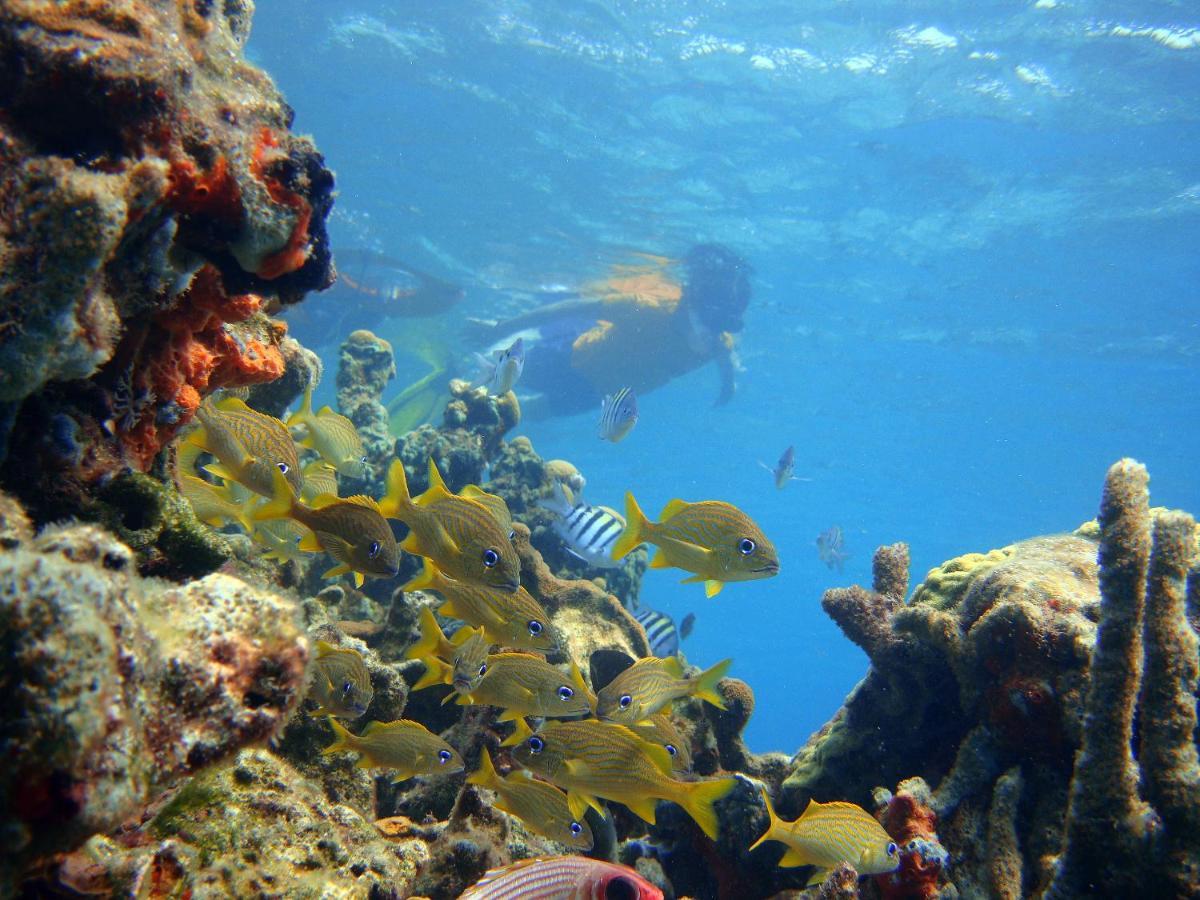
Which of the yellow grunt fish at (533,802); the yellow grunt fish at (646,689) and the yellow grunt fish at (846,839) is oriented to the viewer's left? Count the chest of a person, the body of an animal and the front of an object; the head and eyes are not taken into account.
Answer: the yellow grunt fish at (646,689)

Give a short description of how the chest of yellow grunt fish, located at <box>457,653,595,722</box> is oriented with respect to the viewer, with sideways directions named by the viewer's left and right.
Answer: facing to the right of the viewer

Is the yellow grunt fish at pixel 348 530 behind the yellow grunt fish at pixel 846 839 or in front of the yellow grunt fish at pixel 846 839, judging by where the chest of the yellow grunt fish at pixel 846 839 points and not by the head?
behind

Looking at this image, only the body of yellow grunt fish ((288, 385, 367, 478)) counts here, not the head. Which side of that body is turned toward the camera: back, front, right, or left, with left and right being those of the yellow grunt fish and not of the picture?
right

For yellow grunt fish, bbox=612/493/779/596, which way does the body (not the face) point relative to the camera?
to the viewer's right

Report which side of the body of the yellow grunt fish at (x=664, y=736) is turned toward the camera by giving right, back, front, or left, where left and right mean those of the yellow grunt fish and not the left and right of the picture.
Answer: right

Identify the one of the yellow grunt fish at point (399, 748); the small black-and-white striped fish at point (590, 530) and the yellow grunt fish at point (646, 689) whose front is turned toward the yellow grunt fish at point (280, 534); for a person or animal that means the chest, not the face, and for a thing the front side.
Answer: the yellow grunt fish at point (646, 689)

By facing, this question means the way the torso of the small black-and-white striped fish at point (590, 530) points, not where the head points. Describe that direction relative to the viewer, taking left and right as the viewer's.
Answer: facing to the right of the viewer

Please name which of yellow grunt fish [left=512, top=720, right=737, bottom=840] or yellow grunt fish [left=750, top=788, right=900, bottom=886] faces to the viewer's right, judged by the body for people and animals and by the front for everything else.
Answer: yellow grunt fish [left=750, top=788, right=900, bottom=886]

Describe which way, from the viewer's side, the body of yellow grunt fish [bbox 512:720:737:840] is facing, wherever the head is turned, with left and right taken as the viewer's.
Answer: facing to the left of the viewer

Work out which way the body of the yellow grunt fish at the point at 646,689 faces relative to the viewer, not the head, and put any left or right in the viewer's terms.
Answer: facing to the left of the viewer

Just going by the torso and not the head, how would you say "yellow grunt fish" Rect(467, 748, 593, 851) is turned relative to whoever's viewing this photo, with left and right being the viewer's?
facing to the right of the viewer

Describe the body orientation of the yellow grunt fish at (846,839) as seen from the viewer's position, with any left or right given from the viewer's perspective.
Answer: facing to the right of the viewer
